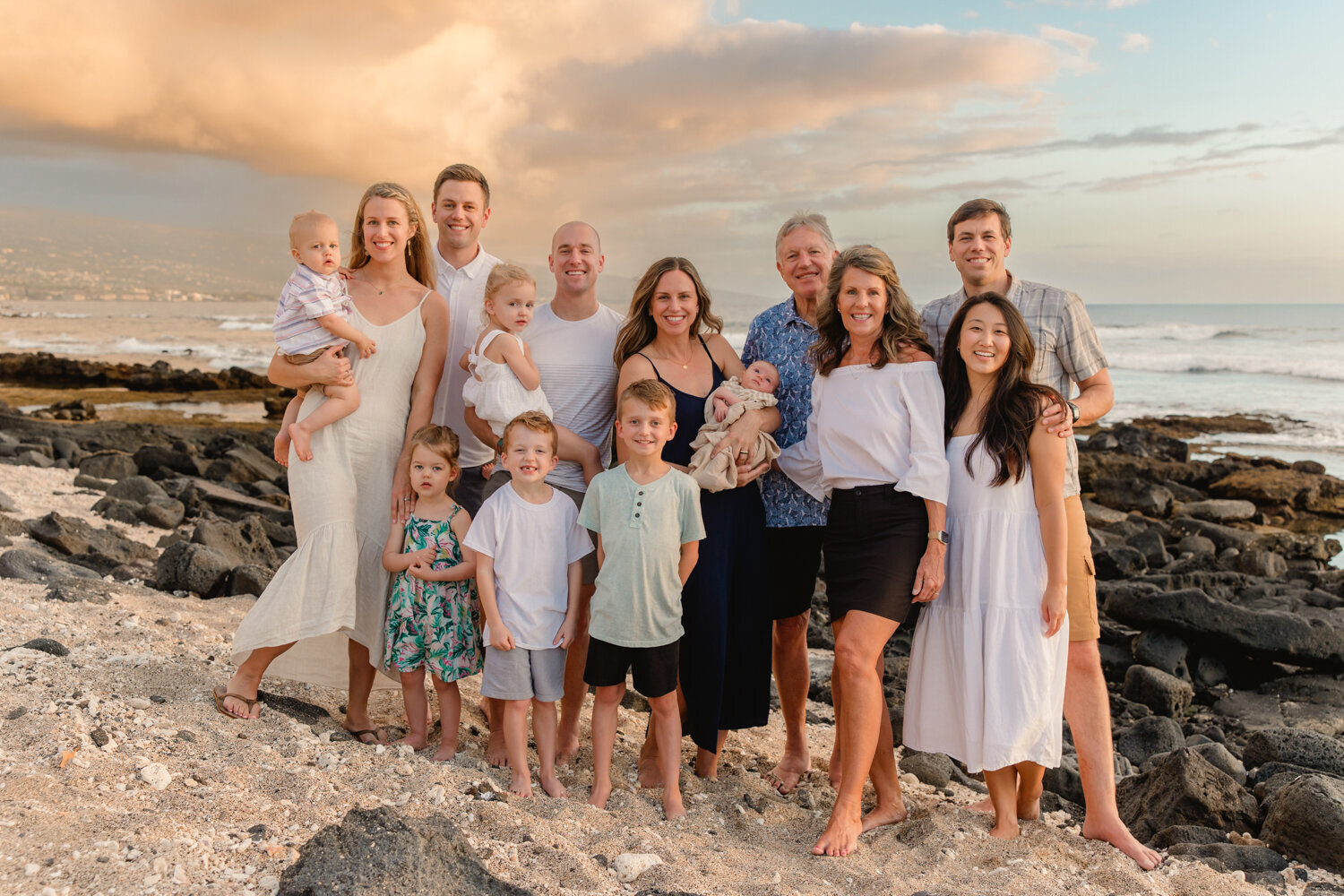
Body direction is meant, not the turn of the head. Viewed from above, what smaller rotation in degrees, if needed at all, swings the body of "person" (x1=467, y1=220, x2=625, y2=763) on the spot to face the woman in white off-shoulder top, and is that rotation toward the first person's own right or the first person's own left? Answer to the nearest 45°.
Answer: approximately 45° to the first person's own left

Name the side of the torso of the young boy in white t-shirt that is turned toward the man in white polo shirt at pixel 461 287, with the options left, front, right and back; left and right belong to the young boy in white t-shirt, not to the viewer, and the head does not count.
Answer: back

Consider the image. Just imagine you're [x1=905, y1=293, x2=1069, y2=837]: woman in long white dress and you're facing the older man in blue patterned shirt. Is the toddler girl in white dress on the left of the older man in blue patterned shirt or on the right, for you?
left

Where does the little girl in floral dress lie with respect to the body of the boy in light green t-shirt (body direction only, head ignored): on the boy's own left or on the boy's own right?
on the boy's own right
